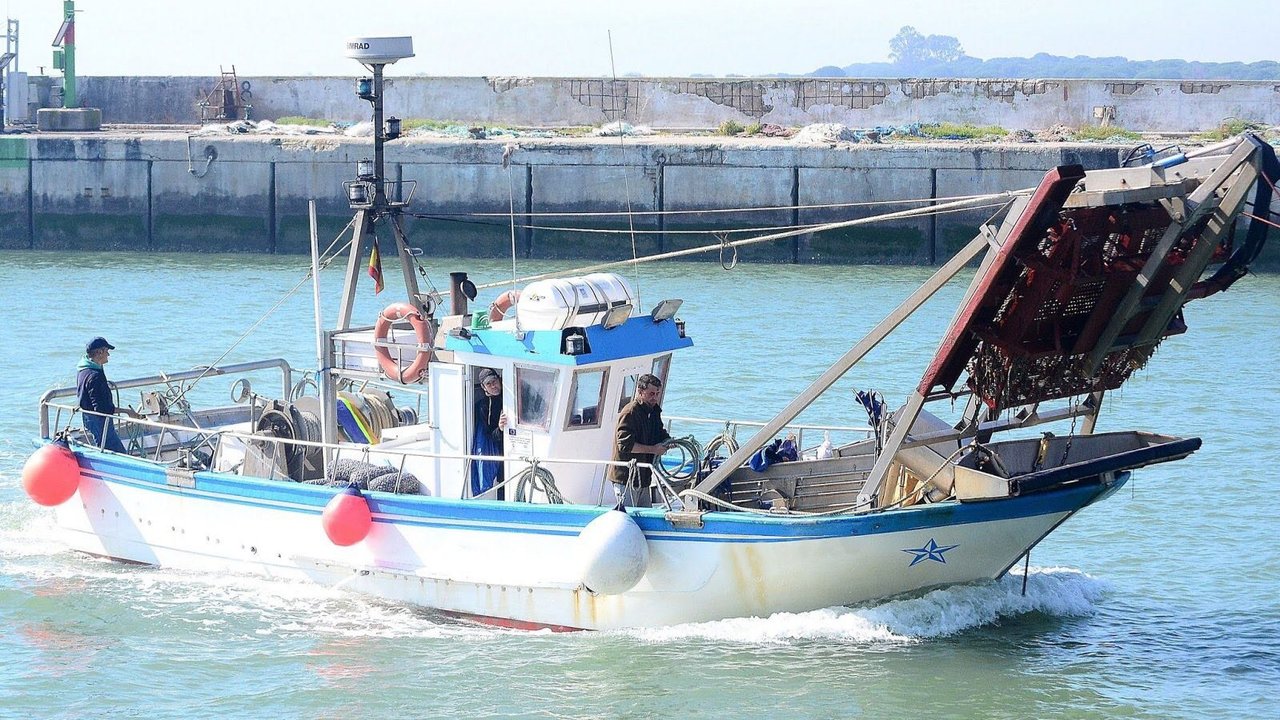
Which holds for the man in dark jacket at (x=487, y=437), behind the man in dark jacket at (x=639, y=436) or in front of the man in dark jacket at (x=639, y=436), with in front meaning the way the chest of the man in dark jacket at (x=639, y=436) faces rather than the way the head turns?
behind

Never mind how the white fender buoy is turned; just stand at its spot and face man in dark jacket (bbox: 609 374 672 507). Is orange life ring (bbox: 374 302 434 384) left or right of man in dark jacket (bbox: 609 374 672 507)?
left

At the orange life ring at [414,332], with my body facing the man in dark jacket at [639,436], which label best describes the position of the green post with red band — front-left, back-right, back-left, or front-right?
back-left

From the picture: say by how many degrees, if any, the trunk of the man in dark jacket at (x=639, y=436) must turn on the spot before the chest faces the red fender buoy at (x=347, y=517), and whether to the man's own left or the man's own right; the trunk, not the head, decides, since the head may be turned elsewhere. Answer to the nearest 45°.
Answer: approximately 135° to the man's own right

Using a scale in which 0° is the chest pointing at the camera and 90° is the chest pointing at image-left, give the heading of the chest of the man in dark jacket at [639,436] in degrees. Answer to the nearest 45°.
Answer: approximately 315°

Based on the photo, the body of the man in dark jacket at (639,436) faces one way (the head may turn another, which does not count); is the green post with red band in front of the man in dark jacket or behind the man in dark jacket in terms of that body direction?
behind

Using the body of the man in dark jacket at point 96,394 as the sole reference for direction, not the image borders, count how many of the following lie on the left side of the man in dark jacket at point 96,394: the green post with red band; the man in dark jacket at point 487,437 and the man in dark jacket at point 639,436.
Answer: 1

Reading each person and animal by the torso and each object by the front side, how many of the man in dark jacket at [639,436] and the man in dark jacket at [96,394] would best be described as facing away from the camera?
0

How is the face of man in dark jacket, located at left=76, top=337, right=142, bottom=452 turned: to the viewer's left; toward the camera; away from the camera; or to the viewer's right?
to the viewer's right

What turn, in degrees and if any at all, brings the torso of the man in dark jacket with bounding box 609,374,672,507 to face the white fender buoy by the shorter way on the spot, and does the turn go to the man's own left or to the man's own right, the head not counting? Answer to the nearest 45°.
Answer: approximately 45° to the man's own right

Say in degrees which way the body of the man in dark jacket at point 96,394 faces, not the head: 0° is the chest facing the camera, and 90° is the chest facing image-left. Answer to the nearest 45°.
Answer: approximately 270°

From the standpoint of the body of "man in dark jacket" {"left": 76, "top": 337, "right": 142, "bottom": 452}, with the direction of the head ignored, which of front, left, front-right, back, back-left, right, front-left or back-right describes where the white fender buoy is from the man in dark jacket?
front-right
